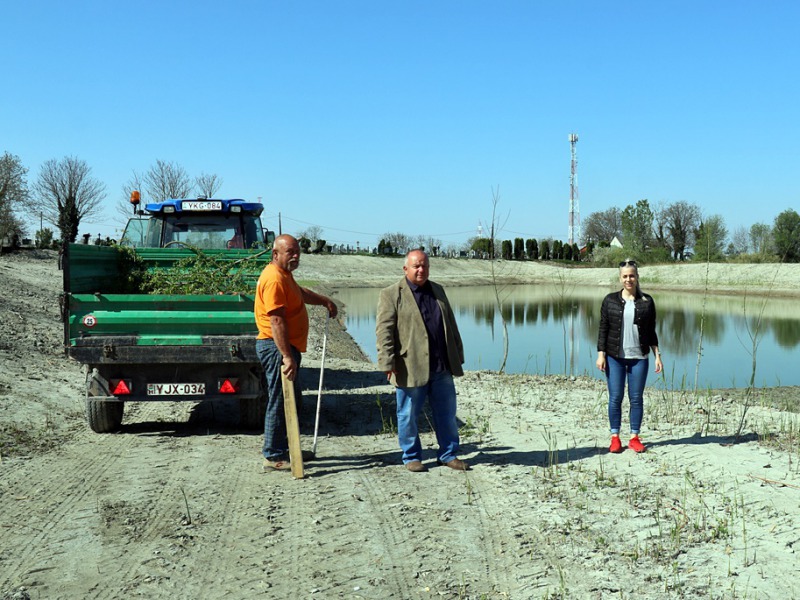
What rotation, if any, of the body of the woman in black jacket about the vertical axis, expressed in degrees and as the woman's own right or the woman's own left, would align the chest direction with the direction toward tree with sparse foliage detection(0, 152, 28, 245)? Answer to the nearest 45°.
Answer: approximately 135° to the woman's own right

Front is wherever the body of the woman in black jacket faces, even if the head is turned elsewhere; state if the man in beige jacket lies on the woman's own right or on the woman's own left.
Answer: on the woman's own right

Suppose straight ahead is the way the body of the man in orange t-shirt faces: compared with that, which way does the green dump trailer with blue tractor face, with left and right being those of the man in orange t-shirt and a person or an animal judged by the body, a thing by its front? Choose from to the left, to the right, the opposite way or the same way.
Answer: to the left

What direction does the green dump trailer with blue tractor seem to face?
away from the camera

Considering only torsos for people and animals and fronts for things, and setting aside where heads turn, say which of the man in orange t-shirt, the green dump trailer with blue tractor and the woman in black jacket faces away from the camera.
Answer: the green dump trailer with blue tractor

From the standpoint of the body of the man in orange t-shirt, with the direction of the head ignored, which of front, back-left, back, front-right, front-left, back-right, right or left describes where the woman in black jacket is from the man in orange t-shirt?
front

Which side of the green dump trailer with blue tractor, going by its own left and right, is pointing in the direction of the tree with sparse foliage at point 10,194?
front

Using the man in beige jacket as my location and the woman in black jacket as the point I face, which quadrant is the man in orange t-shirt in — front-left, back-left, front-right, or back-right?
back-left

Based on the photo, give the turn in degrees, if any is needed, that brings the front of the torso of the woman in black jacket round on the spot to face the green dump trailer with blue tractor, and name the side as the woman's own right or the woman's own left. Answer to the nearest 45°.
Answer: approximately 90° to the woman's own right

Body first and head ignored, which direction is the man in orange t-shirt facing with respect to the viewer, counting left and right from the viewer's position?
facing to the right of the viewer

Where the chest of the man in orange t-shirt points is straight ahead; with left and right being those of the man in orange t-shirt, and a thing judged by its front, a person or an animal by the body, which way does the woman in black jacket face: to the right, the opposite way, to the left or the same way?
to the right

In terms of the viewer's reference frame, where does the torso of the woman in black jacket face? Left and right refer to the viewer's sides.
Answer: facing the viewer

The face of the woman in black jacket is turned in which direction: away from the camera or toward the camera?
toward the camera

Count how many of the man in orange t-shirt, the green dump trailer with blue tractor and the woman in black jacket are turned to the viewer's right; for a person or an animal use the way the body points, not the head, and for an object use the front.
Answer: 1

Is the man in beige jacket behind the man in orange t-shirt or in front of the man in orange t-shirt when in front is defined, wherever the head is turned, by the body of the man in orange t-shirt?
in front
